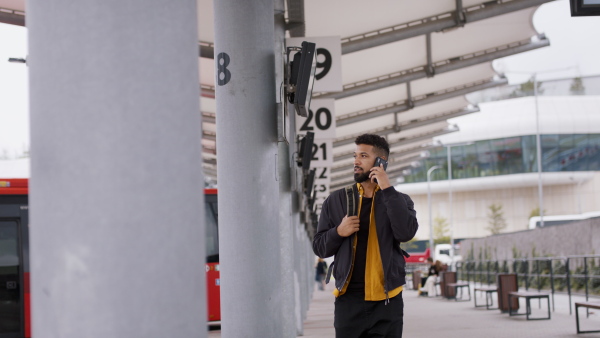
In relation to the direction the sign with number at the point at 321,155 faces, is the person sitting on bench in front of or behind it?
behind

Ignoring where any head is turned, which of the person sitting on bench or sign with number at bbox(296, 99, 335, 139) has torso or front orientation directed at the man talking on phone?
the sign with number

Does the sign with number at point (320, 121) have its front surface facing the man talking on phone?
yes

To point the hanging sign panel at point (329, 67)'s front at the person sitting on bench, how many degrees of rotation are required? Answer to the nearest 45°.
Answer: approximately 180°

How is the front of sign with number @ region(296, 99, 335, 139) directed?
toward the camera

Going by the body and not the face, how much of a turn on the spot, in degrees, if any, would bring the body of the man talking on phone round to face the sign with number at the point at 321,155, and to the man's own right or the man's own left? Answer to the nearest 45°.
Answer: approximately 135° to the man's own right

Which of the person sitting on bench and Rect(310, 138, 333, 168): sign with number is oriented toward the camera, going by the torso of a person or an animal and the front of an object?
the sign with number

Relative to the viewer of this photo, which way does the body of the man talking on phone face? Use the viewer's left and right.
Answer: facing the viewer and to the left of the viewer
